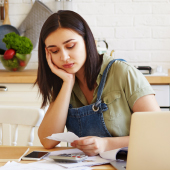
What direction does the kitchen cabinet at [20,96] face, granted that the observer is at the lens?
facing the viewer

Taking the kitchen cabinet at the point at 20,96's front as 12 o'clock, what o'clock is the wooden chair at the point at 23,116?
The wooden chair is roughly at 12 o'clock from the kitchen cabinet.

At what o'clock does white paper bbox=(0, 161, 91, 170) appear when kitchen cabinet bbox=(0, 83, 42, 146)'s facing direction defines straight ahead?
The white paper is roughly at 12 o'clock from the kitchen cabinet.

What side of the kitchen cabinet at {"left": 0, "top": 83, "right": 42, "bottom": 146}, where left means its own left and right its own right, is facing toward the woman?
front

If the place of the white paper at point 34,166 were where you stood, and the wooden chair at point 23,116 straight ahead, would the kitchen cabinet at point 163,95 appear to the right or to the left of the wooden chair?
right

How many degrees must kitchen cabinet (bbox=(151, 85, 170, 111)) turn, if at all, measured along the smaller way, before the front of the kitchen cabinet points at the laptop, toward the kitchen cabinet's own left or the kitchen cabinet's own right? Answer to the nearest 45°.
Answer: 0° — it already faces it

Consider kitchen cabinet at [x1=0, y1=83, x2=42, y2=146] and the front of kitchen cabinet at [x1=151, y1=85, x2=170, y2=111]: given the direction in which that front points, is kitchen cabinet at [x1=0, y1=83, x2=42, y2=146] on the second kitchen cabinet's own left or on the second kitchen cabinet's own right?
on the second kitchen cabinet's own right

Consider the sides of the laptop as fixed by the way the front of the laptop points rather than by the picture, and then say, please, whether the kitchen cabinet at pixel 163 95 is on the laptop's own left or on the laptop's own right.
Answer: on the laptop's own right

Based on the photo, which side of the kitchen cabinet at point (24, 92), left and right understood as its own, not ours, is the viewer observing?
front

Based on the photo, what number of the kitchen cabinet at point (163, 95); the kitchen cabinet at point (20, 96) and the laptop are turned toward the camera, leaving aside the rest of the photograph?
2

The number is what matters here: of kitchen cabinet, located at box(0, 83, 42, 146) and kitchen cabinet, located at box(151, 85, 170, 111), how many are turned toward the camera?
2

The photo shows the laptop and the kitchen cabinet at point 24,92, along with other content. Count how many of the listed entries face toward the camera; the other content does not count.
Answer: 1
